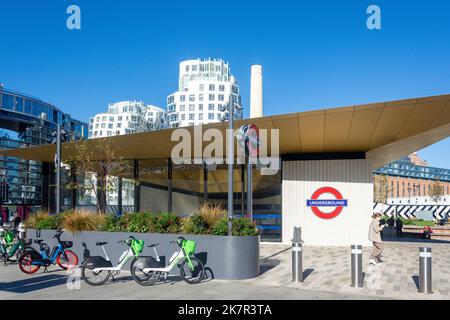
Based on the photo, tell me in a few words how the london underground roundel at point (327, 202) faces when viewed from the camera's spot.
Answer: facing the viewer

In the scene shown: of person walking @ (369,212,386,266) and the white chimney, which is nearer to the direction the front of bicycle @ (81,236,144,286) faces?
the person walking

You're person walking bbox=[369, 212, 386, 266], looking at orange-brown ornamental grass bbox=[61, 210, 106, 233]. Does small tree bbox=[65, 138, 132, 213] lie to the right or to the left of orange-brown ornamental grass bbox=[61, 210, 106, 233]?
right

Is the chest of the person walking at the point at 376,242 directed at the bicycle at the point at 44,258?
no

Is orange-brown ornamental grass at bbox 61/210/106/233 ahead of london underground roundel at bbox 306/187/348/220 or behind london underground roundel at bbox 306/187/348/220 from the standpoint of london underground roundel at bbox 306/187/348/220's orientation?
ahead

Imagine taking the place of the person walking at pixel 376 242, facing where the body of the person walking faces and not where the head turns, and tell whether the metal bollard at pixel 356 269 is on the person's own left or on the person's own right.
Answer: on the person's own right
